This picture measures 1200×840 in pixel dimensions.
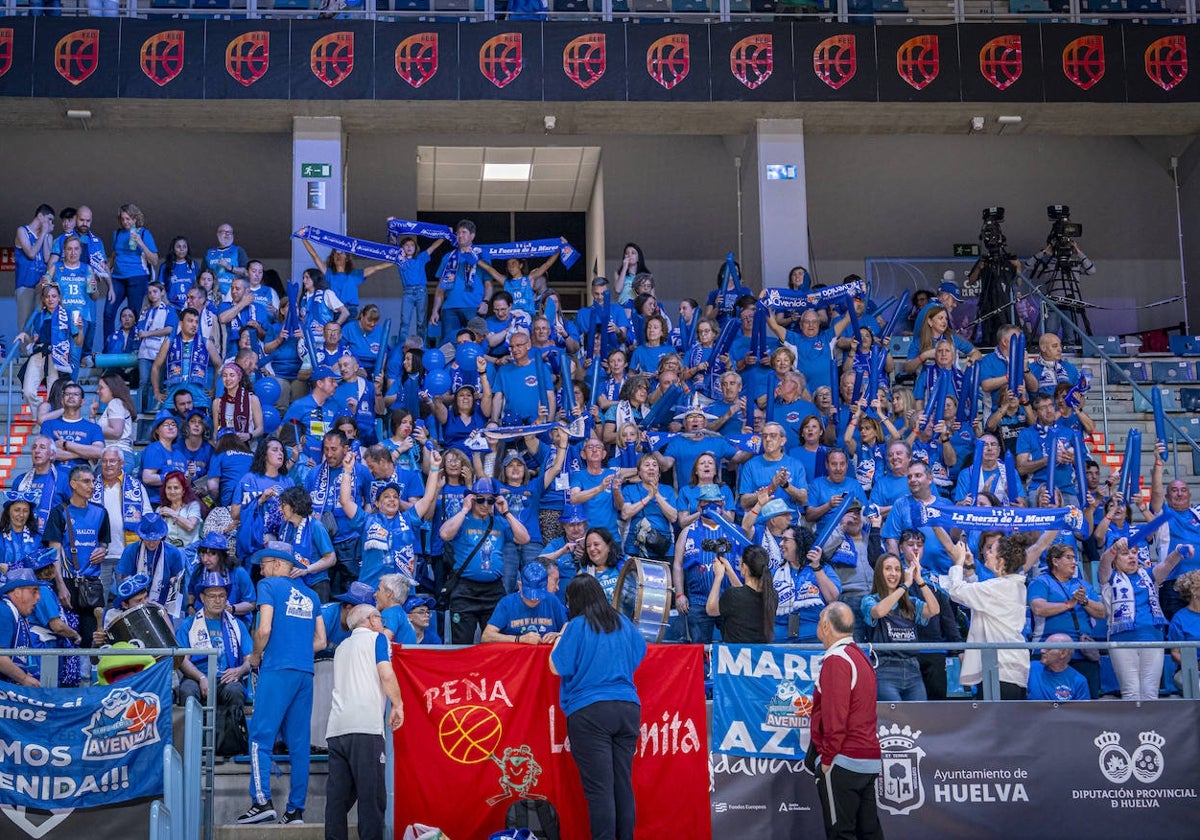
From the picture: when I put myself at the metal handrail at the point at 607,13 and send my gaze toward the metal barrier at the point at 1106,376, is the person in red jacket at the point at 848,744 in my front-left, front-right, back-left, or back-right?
front-right

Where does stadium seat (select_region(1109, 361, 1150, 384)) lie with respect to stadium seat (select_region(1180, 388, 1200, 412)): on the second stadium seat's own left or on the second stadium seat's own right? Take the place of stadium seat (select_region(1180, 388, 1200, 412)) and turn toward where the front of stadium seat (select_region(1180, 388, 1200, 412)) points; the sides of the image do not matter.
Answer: on the second stadium seat's own right

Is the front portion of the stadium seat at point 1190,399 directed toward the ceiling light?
no

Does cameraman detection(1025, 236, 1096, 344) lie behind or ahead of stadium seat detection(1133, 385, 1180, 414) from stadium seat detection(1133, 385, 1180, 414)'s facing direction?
behind

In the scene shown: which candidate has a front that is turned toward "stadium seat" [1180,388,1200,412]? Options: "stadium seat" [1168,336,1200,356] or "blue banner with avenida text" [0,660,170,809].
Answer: "stadium seat" [1168,336,1200,356]

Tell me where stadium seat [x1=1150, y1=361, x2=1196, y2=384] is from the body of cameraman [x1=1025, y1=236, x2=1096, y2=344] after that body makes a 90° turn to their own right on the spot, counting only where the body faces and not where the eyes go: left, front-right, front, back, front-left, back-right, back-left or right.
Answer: back-left

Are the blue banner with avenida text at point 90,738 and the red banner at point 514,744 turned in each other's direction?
no

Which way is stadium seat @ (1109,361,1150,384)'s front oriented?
toward the camera

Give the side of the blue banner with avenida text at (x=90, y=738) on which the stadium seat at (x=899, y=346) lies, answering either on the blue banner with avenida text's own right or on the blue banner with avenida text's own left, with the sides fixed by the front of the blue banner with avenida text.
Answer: on the blue banner with avenida text's own left

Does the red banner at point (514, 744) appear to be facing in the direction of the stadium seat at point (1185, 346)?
no

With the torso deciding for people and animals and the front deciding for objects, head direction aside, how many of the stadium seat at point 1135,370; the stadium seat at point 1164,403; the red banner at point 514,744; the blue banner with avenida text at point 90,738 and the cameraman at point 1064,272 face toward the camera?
5

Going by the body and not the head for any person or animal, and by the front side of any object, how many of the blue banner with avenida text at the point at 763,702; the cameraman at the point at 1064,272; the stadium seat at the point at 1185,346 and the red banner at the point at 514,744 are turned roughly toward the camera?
4

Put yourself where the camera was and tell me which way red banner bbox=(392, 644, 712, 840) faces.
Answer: facing the viewer

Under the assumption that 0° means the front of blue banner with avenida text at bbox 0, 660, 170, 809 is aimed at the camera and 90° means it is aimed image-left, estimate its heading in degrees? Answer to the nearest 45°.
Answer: approximately 0°

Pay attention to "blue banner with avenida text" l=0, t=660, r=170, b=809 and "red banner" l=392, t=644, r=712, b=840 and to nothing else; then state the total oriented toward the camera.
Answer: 2

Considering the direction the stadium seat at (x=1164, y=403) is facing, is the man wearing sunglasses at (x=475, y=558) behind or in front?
in front

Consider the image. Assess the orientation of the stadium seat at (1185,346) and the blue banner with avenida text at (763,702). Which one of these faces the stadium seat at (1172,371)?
the stadium seat at (1185,346)

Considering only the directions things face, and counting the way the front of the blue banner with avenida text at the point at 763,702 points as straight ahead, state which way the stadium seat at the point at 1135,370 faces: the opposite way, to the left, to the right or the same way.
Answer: the same way

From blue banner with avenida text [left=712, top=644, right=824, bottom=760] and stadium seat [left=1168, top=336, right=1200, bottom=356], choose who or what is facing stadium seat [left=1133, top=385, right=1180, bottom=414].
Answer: stadium seat [left=1168, top=336, right=1200, bottom=356]

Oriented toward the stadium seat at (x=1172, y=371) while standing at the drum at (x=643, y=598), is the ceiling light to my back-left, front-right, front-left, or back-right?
front-left

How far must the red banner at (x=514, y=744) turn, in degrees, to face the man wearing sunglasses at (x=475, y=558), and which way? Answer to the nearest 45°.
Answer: approximately 180°

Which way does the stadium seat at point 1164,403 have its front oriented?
toward the camera
